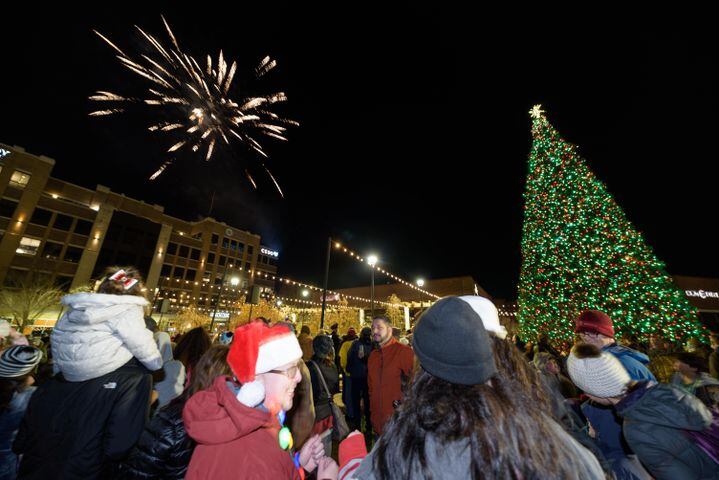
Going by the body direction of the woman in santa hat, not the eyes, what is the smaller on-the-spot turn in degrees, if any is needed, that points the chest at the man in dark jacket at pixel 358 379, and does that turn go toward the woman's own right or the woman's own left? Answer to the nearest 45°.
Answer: approximately 45° to the woman's own left

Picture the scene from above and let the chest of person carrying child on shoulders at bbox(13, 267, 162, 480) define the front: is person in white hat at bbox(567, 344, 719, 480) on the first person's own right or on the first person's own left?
on the first person's own right

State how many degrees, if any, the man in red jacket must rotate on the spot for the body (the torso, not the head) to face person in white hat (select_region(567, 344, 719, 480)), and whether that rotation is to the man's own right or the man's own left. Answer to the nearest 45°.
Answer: approximately 90° to the man's own left

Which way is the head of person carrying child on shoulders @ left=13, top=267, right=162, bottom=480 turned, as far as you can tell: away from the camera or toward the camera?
away from the camera

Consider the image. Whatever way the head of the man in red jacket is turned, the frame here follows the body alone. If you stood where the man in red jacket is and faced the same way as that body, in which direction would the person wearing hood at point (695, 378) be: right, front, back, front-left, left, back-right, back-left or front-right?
back-left

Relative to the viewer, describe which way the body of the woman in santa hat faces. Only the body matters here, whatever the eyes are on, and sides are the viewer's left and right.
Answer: facing to the right of the viewer

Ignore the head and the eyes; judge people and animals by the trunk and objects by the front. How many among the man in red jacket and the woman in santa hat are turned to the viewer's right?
1

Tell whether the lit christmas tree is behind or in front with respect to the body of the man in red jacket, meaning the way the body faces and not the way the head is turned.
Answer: behind

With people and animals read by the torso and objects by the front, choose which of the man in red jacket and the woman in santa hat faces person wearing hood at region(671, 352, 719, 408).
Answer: the woman in santa hat

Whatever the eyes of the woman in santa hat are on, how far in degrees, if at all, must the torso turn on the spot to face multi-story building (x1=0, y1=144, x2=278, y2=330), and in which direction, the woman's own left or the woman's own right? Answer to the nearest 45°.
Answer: approximately 135° to the woman's own left

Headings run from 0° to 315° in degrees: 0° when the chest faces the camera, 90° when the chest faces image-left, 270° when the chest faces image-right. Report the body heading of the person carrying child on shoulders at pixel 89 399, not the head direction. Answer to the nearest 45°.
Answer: approximately 225°

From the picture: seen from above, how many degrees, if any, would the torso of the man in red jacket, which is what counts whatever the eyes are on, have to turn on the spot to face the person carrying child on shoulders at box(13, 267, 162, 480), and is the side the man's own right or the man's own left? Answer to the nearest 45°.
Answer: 0° — they already face them

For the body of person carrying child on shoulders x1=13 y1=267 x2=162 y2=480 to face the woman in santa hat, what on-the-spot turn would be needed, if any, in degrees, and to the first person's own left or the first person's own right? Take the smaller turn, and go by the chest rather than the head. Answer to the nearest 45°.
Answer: approximately 90° to the first person's own right

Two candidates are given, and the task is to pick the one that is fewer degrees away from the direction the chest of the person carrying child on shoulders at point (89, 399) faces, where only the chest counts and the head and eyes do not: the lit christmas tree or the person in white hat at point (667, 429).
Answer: the lit christmas tree

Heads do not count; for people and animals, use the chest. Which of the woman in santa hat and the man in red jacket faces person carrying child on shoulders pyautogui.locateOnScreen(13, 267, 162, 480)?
the man in red jacket

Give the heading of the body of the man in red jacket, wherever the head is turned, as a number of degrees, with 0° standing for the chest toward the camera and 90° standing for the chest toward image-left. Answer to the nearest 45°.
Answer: approximately 45°
